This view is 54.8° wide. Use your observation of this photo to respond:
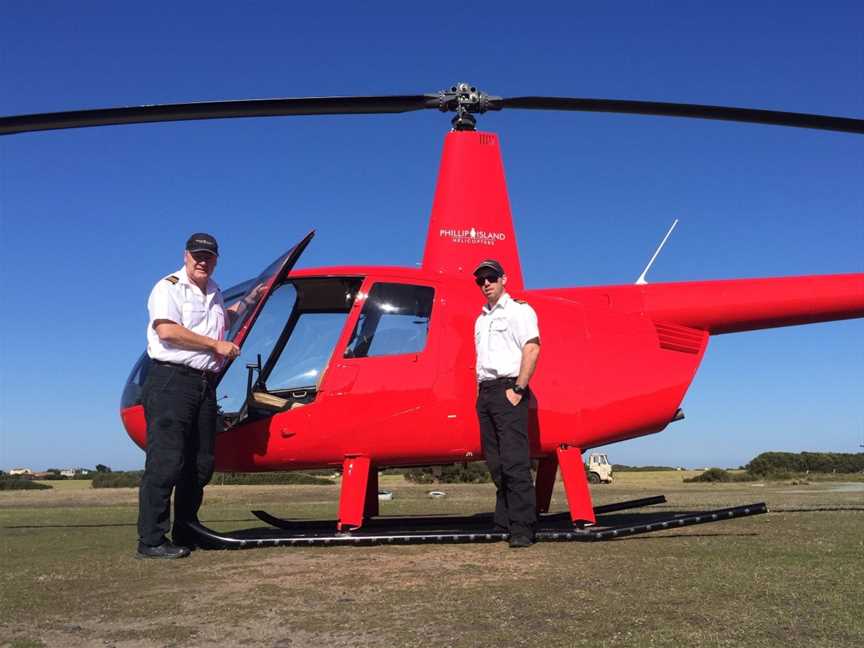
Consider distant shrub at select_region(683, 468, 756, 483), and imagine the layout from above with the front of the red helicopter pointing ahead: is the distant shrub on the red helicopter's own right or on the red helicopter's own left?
on the red helicopter's own right

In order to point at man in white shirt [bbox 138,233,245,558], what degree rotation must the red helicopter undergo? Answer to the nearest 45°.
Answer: approximately 45° to its left

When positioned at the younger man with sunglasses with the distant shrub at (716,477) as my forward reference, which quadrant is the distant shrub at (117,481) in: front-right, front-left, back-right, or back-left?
front-left

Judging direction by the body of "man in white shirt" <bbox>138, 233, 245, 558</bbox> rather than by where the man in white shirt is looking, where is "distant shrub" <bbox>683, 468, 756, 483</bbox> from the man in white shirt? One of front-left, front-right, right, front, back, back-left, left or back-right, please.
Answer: left

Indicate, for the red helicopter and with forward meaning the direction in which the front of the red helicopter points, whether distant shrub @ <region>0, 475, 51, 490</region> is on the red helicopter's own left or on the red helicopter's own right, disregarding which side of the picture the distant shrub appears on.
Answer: on the red helicopter's own right

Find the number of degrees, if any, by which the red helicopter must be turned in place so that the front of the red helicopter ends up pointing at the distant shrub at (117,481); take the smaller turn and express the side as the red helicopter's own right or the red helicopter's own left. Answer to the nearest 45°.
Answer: approximately 45° to the red helicopter's own right

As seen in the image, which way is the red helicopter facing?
to the viewer's left

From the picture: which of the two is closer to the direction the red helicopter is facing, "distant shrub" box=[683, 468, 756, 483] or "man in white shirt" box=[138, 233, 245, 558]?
the man in white shirt

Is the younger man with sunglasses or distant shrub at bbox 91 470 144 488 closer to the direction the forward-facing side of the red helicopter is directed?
the distant shrub

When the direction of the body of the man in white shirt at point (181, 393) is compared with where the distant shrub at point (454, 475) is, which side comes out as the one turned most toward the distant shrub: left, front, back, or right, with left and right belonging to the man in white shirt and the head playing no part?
left

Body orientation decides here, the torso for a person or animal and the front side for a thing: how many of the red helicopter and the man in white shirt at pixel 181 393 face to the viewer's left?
1

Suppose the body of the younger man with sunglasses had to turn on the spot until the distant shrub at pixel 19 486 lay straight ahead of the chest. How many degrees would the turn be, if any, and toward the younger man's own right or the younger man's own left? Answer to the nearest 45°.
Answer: approximately 90° to the younger man's own right

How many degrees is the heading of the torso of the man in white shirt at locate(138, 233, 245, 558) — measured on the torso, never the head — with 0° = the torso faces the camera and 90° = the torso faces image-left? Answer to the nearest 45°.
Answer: approximately 315°

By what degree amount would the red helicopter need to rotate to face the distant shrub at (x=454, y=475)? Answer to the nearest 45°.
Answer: approximately 90° to its right

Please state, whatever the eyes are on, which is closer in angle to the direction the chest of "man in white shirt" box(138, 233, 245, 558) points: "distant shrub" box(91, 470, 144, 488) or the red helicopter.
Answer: the red helicopter
